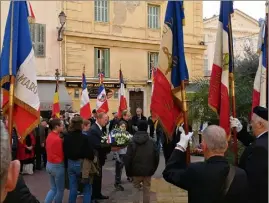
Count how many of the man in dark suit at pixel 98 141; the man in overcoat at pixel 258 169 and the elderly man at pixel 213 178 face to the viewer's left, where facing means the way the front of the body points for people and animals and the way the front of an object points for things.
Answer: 1

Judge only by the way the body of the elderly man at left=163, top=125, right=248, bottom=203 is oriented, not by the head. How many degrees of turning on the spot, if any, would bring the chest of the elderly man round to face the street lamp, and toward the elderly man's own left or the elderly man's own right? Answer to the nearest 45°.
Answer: approximately 45° to the elderly man's own left

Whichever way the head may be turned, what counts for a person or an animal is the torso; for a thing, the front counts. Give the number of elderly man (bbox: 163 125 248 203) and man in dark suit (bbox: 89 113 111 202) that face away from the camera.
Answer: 1

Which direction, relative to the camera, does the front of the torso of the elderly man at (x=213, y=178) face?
away from the camera

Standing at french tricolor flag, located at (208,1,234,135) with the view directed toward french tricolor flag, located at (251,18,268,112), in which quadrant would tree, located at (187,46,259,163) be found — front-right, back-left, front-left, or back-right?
front-left

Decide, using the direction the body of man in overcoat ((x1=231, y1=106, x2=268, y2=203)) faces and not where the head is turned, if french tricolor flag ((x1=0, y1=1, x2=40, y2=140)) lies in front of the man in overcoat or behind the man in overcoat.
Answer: in front

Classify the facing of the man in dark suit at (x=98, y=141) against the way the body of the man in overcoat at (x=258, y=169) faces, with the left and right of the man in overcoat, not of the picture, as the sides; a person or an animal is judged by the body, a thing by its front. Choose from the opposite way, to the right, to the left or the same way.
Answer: the opposite way

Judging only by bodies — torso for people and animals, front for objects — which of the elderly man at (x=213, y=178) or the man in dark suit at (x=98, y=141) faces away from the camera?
the elderly man

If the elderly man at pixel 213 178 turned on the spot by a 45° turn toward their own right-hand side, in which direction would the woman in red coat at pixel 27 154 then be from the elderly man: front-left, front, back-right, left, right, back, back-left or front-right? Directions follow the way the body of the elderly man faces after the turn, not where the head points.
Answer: left

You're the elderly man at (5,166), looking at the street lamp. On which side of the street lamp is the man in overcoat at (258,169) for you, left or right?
right

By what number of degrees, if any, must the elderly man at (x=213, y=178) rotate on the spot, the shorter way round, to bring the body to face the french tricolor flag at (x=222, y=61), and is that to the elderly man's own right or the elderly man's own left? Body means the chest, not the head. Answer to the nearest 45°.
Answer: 0° — they already face it

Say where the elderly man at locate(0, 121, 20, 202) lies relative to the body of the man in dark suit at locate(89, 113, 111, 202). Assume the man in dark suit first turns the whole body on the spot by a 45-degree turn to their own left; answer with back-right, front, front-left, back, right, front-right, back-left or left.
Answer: back-right

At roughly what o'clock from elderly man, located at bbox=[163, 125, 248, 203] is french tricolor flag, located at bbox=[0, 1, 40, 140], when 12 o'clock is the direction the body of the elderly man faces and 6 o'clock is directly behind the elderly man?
The french tricolor flag is roughly at 10 o'clock from the elderly man.

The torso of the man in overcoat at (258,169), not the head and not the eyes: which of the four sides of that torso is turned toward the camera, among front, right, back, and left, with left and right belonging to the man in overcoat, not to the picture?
left

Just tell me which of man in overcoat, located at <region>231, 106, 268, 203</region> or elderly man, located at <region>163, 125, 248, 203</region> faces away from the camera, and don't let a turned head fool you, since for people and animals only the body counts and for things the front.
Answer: the elderly man
